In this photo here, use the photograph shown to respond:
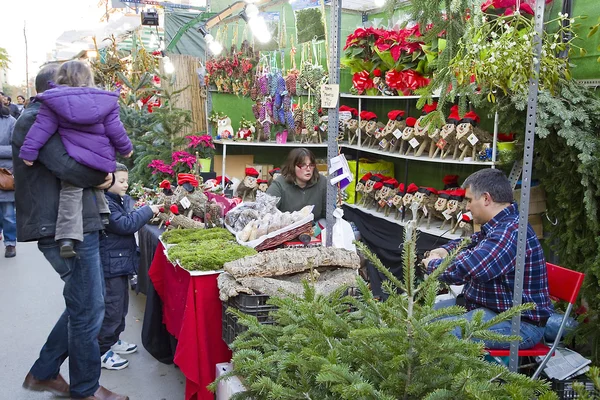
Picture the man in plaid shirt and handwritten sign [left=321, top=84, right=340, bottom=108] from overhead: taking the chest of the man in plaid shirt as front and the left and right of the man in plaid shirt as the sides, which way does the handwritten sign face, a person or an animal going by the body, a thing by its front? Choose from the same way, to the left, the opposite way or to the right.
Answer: to the left

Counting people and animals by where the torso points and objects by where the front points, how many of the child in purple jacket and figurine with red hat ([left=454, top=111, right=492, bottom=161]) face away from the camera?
1

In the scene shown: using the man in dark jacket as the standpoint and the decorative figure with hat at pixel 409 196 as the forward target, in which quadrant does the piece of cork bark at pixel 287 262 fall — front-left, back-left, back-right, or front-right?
front-right

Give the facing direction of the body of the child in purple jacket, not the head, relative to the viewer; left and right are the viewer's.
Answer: facing away from the viewer

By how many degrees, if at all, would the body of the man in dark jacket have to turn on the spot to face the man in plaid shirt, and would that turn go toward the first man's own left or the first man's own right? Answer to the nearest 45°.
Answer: approximately 45° to the first man's own right

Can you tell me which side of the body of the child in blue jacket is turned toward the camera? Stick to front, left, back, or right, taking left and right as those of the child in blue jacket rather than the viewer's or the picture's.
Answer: right

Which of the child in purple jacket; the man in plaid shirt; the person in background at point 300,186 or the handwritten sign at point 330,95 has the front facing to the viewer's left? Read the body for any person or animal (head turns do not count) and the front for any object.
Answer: the man in plaid shirt

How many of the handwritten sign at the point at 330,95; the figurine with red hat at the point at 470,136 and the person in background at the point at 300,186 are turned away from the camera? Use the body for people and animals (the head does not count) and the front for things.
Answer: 0

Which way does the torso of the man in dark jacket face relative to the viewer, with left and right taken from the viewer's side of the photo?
facing to the right of the viewer

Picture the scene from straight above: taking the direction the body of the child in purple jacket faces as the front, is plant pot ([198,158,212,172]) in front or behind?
in front

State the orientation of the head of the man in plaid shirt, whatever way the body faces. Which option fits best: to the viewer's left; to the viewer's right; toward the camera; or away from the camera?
to the viewer's left

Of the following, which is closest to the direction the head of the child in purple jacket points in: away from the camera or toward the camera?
away from the camera
